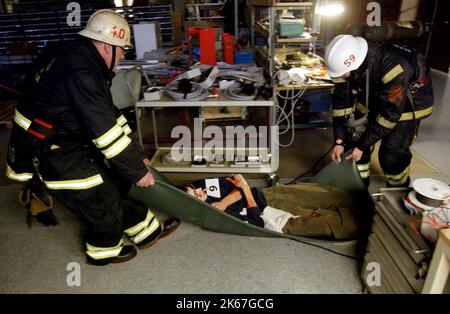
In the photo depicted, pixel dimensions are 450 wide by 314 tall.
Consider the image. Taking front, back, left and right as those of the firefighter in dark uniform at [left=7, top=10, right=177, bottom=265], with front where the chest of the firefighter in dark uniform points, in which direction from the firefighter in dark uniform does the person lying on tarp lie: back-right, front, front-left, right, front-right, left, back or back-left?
front

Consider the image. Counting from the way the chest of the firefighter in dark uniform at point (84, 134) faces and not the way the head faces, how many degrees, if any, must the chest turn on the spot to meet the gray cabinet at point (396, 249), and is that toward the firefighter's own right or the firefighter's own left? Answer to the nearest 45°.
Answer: approximately 45° to the firefighter's own right

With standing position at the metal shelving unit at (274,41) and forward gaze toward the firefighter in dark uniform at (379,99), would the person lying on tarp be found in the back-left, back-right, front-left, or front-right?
front-right

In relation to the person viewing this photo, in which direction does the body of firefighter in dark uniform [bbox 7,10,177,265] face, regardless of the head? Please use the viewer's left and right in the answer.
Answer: facing to the right of the viewer

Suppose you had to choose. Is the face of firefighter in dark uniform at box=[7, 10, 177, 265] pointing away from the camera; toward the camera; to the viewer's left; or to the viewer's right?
to the viewer's right

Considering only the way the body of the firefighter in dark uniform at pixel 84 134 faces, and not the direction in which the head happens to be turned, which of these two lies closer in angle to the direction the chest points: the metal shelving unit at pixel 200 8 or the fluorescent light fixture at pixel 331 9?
the fluorescent light fixture

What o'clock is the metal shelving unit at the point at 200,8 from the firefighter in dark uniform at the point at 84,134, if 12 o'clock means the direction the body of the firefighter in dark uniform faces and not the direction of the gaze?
The metal shelving unit is roughly at 10 o'clock from the firefighter in dark uniform.

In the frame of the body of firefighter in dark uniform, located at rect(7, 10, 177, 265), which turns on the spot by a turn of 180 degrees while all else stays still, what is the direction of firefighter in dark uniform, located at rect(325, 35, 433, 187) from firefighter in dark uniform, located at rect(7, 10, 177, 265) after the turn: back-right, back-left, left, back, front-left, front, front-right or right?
back

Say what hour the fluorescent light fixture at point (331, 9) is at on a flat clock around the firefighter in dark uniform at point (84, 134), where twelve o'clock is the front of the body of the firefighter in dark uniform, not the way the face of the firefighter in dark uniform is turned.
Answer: The fluorescent light fixture is roughly at 11 o'clock from the firefighter in dark uniform.
